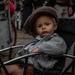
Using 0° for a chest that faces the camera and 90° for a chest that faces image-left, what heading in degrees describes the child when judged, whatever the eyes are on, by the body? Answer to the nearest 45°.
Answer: approximately 45°
